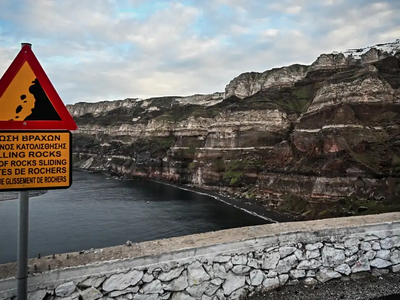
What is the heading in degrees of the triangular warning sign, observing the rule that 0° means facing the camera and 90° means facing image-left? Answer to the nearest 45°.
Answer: approximately 0°

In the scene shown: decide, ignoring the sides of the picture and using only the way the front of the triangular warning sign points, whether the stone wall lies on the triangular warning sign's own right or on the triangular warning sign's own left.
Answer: on the triangular warning sign's own left
